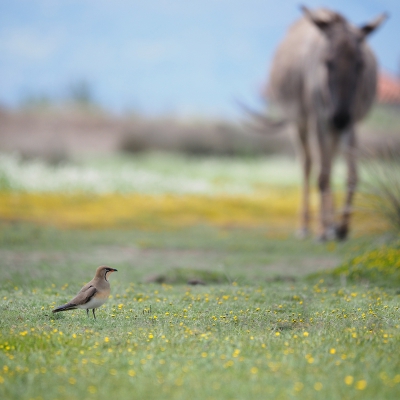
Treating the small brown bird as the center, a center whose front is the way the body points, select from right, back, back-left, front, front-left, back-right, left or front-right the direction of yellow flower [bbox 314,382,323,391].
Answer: front-right

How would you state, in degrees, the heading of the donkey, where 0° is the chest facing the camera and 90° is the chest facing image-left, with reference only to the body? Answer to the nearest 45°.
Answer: approximately 0°

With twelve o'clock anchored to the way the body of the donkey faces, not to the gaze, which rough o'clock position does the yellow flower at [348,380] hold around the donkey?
The yellow flower is roughly at 12 o'clock from the donkey.

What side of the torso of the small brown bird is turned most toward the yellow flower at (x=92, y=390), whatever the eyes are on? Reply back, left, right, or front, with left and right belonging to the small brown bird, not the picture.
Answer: right

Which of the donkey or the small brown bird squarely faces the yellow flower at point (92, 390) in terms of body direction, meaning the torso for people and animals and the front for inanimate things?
the donkey

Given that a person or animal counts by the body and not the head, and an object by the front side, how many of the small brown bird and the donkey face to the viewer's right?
1

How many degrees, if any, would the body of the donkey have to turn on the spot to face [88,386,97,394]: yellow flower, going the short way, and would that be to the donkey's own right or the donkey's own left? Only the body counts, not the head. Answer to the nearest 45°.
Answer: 0° — it already faces it

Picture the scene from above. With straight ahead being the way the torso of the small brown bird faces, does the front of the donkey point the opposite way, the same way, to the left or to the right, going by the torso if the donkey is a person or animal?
to the right

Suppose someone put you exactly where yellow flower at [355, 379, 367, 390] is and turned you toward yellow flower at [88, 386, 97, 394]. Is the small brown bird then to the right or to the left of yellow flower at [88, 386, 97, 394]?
right

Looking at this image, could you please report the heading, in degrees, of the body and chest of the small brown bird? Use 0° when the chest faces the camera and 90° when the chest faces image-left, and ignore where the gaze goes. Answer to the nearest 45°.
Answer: approximately 270°
